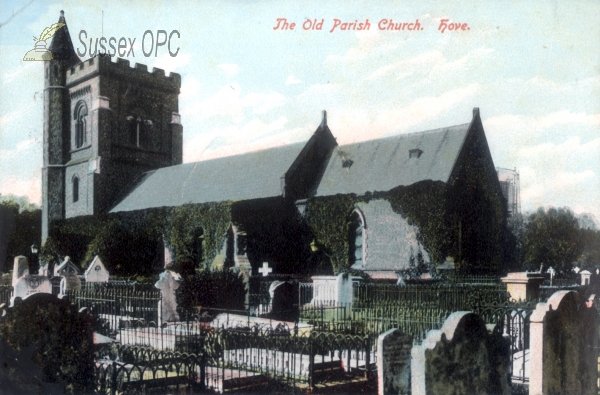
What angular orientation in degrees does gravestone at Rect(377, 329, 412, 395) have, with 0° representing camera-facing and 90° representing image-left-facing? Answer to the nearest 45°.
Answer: approximately 315°

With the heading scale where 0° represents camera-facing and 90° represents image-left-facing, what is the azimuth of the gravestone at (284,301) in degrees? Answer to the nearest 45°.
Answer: approximately 315°

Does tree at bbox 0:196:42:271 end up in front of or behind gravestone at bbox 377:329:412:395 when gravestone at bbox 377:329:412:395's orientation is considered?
behind
